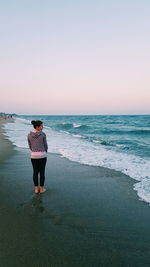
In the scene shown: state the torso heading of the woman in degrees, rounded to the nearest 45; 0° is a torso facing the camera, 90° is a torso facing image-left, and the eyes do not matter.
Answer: approximately 225°
